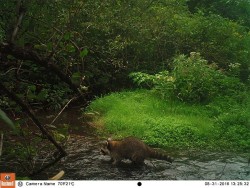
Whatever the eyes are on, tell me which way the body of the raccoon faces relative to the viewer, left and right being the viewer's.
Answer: facing to the left of the viewer

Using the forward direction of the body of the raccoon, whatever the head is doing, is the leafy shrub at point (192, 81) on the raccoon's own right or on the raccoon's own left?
on the raccoon's own right

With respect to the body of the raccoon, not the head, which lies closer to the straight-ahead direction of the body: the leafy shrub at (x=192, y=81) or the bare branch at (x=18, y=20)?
the bare branch
